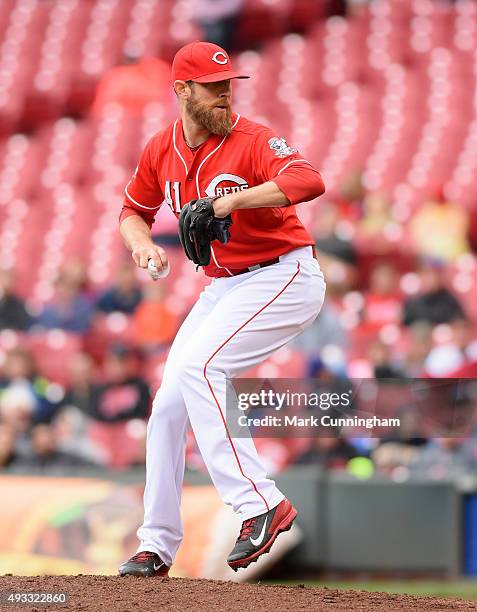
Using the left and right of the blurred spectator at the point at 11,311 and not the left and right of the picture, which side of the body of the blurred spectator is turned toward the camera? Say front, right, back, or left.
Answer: front

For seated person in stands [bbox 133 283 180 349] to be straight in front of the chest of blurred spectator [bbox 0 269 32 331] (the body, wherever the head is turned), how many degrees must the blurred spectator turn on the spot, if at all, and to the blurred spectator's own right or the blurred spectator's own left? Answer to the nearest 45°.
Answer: approximately 45° to the blurred spectator's own left

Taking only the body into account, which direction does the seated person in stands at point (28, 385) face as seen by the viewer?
toward the camera

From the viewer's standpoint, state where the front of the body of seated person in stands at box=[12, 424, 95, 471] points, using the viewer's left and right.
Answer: facing the viewer

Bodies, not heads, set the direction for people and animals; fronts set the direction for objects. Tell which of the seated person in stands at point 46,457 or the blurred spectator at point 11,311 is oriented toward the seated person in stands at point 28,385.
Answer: the blurred spectator

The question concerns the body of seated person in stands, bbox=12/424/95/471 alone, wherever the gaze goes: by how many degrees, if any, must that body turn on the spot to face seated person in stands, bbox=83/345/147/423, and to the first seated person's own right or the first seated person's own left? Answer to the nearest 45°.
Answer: approximately 90° to the first seated person's own left

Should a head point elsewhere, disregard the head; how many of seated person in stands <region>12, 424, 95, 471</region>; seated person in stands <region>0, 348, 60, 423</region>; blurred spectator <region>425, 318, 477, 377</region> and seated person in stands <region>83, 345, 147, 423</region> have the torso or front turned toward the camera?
4

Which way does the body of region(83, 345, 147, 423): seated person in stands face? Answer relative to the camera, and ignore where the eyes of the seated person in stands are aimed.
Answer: toward the camera

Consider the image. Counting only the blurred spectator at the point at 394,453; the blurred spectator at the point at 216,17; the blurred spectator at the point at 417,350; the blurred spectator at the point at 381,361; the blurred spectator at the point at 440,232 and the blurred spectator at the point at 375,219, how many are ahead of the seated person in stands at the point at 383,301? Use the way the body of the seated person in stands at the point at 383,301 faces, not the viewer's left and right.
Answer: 3
